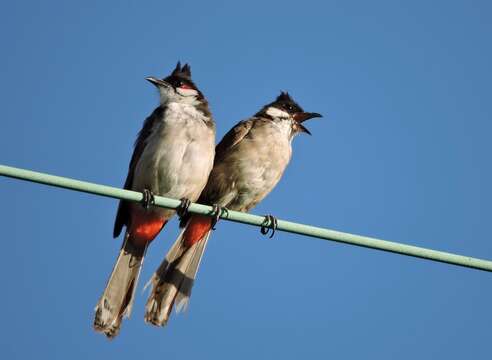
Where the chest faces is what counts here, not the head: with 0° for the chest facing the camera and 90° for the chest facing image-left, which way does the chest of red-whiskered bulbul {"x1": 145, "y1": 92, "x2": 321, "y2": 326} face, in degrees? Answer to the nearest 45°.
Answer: approximately 315°

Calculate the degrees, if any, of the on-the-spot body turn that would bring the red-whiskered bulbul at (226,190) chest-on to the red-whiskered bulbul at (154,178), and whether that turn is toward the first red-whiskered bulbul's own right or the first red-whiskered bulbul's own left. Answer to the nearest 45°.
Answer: approximately 90° to the first red-whiskered bulbul's own right
